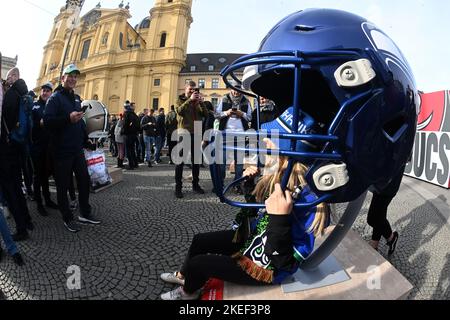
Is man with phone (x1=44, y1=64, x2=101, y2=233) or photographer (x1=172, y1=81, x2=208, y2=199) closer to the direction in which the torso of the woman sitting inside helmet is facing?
the man with phone

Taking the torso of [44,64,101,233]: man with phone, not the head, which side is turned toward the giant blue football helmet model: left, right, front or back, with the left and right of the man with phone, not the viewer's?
front

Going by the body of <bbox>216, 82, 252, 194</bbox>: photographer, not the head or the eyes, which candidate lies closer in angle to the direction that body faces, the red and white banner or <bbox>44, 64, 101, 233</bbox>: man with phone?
the man with phone

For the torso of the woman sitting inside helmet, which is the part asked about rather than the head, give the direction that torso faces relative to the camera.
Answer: to the viewer's left

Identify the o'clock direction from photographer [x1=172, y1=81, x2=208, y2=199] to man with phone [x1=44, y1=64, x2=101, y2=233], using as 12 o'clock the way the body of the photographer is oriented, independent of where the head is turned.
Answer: The man with phone is roughly at 3 o'clock from the photographer.

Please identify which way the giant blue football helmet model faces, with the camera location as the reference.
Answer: facing the viewer and to the left of the viewer

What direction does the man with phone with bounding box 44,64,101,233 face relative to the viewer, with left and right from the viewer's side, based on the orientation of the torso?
facing the viewer and to the right of the viewer

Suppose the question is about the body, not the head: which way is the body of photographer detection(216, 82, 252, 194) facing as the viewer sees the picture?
toward the camera

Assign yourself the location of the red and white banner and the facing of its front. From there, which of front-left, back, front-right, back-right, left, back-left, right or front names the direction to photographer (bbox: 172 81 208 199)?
front

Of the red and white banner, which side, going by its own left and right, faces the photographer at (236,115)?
front
